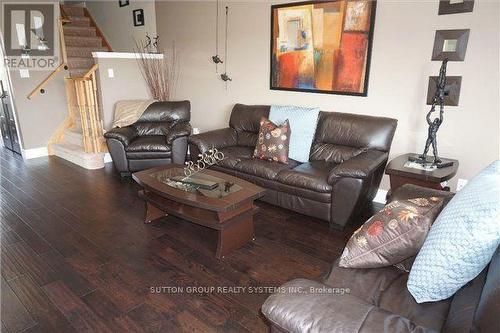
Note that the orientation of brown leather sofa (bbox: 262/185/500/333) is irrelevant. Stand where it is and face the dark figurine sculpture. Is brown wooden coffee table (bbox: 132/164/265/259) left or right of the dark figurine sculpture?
left

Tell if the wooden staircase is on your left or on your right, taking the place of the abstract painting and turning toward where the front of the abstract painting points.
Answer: on your right

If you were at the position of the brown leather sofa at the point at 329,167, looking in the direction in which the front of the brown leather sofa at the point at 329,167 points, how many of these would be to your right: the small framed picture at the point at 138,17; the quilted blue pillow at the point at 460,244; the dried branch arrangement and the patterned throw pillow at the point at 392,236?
2

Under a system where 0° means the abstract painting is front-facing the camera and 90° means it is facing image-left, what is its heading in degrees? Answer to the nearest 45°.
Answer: approximately 45°

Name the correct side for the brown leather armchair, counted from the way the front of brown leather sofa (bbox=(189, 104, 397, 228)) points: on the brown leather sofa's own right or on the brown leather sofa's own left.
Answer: on the brown leather sofa's own right

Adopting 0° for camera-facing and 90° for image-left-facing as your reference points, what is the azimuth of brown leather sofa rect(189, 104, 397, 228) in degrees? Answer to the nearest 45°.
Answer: approximately 45°

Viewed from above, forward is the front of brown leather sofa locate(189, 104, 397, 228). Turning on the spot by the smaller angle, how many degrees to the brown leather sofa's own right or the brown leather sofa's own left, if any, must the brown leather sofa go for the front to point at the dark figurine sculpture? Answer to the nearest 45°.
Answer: approximately 135° to the brown leather sofa's own left

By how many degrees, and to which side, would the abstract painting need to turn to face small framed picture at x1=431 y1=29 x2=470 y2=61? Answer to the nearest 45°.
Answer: approximately 90° to its left
